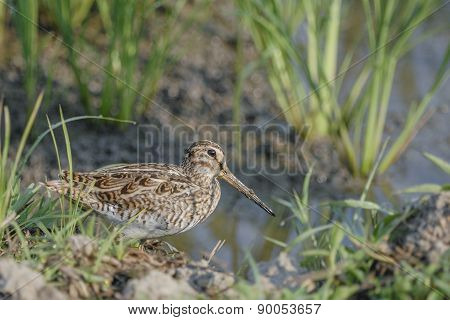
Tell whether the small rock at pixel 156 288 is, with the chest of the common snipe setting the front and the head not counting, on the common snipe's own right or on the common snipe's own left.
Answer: on the common snipe's own right

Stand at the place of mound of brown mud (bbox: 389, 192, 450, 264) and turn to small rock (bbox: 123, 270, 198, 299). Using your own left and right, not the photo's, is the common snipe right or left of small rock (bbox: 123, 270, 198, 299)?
right

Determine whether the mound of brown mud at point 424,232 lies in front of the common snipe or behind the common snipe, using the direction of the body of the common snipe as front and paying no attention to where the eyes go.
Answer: in front

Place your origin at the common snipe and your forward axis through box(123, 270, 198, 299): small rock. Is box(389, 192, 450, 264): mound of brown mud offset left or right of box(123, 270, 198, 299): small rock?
left

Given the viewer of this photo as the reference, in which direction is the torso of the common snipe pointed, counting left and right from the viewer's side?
facing to the right of the viewer

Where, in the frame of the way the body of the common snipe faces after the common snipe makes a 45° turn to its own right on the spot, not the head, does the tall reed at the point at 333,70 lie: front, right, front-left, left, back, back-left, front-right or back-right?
left
